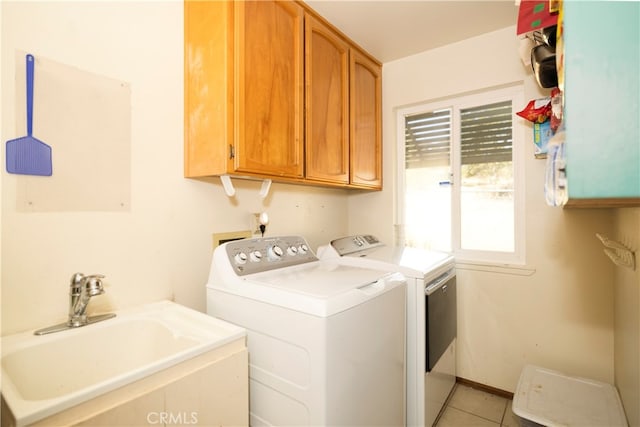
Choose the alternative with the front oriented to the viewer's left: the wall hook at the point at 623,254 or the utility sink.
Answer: the wall hook

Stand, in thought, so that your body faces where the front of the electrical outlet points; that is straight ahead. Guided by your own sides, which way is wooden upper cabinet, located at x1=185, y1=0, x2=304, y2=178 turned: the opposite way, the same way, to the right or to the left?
the same way

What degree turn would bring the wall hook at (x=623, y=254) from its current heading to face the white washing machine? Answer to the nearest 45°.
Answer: approximately 45° to its left

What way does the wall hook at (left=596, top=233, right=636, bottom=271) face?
to the viewer's left

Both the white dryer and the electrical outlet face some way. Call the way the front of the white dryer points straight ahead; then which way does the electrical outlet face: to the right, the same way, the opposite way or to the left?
the same way

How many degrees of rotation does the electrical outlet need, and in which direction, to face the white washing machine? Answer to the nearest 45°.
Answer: approximately 45° to its right

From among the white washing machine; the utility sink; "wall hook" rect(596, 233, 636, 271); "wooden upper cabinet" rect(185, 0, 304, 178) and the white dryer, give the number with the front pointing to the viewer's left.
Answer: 1

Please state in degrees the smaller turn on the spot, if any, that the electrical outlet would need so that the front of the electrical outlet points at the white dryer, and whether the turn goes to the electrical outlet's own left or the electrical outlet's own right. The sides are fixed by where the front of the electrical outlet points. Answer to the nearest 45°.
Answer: approximately 45° to the electrical outlet's own left

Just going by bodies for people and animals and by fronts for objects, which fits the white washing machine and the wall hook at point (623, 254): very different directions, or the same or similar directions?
very different directions

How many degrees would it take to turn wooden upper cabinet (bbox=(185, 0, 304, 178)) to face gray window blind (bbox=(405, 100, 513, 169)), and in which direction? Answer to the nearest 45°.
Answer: approximately 45° to its left

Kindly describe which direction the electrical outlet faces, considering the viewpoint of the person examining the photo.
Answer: facing the viewer and to the right of the viewer

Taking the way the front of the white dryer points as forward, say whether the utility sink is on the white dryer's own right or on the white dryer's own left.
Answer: on the white dryer's own right

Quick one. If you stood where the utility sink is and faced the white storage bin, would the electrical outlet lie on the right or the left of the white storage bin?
left

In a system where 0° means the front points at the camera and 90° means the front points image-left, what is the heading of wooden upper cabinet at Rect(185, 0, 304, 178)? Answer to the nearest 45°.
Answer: approximately 315°
